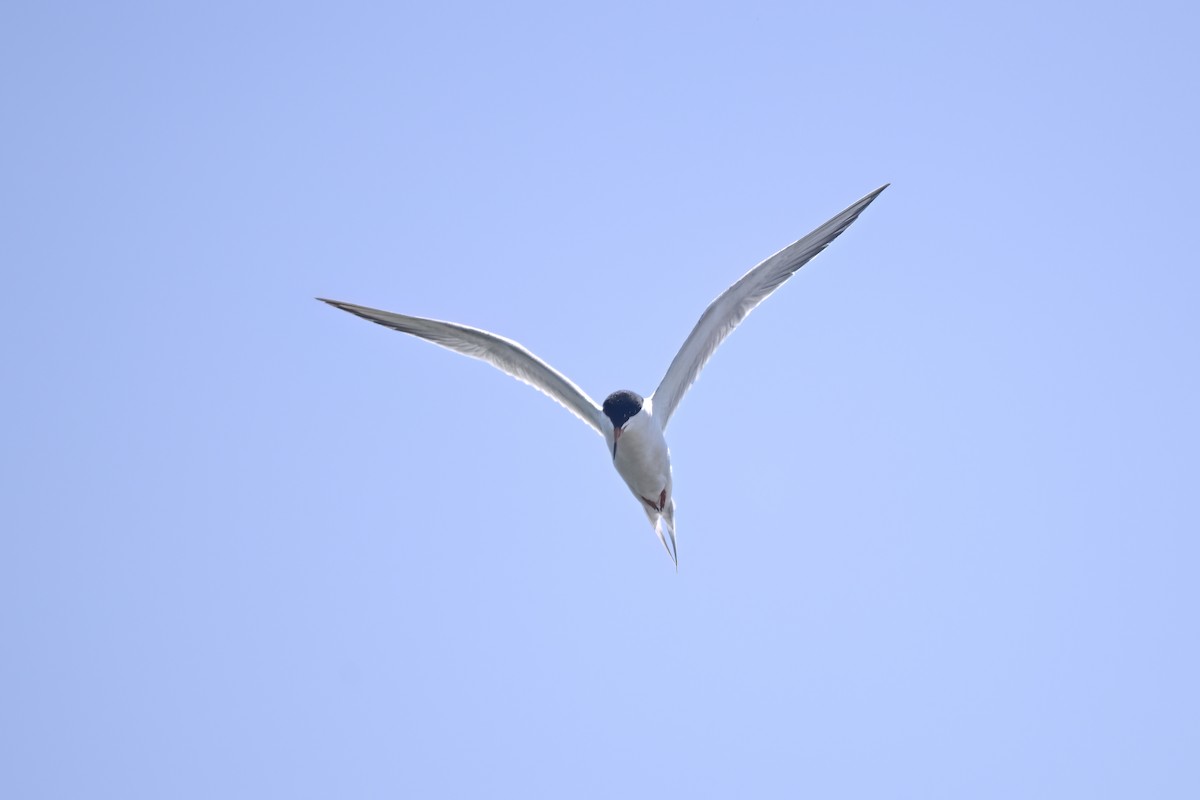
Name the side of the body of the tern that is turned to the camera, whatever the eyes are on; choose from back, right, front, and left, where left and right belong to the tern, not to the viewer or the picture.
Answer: front
